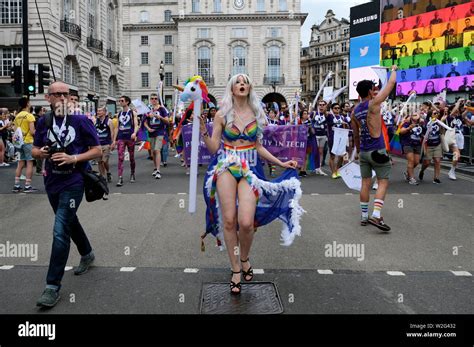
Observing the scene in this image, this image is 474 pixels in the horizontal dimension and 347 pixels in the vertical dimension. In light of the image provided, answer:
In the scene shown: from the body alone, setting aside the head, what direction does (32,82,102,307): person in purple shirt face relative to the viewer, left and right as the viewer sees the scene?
facing the viewer and to the left of the viewer

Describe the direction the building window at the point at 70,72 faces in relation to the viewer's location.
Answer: facing the viewer and to the right of the viewer

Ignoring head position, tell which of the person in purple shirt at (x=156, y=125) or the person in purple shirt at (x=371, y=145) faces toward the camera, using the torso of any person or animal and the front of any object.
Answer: the person in purple shirt at (x=156, y=125)

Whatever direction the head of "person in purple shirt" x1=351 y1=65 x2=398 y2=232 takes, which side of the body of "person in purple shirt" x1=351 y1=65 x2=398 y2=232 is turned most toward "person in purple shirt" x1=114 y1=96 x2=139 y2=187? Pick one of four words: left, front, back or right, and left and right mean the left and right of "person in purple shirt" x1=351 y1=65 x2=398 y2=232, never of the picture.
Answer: left

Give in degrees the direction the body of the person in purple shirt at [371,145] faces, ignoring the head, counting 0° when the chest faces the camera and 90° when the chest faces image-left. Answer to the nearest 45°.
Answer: approximately 225°

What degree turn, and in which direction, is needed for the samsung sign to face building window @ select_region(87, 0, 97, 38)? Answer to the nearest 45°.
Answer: approximately 45° to its right

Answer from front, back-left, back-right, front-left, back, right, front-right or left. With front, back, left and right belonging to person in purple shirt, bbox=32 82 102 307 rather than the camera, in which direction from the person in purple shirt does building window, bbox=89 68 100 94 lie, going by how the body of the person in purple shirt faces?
back-right

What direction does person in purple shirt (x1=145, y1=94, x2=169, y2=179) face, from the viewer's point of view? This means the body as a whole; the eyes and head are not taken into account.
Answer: toward the camera
